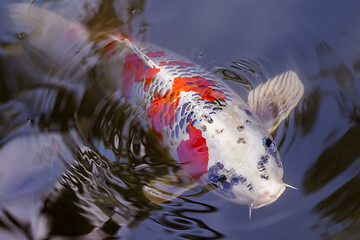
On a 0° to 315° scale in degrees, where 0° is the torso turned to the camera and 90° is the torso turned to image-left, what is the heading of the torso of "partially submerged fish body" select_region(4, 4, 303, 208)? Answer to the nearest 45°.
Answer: approximately 315°
